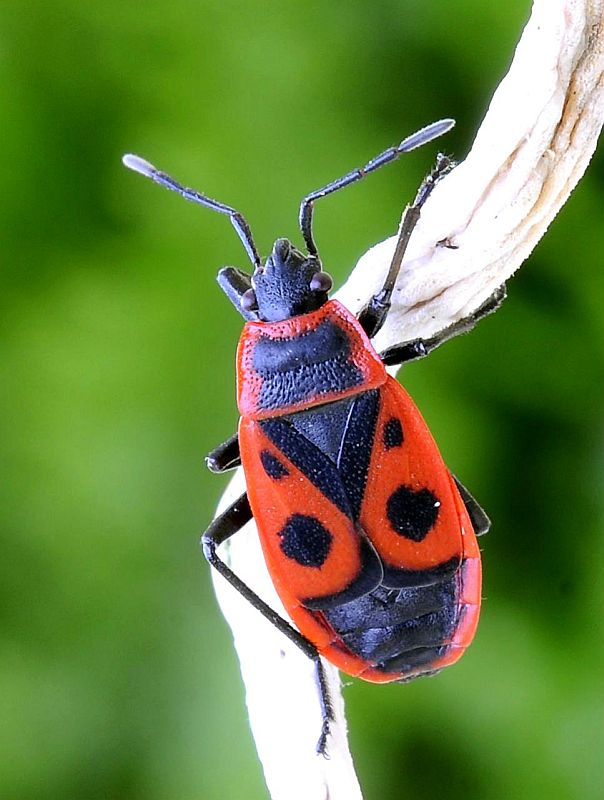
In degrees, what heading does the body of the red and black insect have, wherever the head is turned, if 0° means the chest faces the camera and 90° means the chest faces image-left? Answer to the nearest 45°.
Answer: approximately 180°
